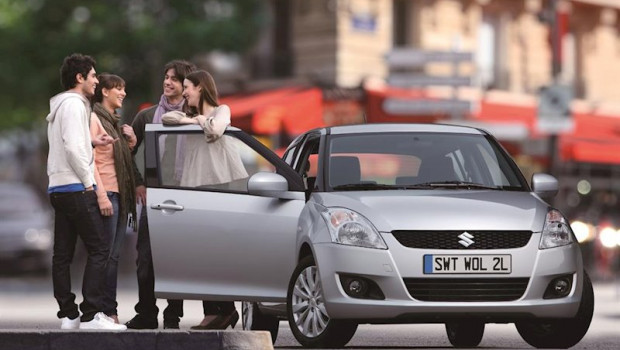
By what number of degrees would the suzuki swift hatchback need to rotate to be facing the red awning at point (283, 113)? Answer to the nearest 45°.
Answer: approximately 135° to its left

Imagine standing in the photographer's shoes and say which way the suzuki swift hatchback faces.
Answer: facing the viewer and to the right of the viewer

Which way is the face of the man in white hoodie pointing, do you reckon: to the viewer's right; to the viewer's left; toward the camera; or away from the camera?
to the viewer's right

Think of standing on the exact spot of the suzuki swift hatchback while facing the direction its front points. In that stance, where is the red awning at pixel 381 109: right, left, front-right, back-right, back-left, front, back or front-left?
back-left

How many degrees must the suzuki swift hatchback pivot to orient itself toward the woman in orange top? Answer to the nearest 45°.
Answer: approximately 135° to its right
